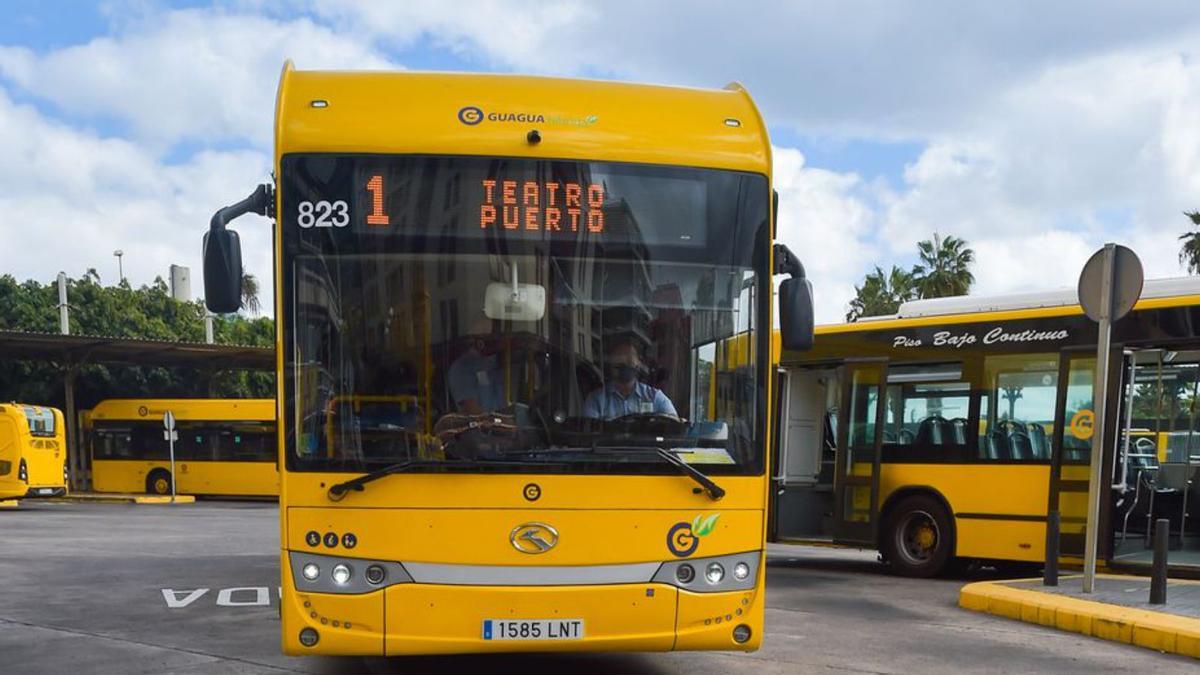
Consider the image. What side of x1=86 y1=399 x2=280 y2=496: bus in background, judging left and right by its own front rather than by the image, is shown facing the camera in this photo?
left

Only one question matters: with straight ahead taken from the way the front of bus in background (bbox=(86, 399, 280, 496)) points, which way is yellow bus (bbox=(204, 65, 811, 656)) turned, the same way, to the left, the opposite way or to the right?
to the left

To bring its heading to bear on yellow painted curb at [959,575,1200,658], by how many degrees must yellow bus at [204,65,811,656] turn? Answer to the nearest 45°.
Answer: approximately 45° to its left

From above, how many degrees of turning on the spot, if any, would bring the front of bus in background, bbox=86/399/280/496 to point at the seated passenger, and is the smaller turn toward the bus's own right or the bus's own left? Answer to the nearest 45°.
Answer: approximately 90° to the bus's own left

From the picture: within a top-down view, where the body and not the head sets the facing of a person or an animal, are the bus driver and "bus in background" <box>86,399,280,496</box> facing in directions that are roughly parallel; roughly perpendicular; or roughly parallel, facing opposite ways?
roughly perpendicular

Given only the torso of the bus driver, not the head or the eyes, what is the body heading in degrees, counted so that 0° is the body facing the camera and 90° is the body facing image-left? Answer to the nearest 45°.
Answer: approximately 0°

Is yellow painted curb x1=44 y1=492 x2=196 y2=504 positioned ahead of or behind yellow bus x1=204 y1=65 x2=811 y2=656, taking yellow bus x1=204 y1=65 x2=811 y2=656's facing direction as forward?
behind

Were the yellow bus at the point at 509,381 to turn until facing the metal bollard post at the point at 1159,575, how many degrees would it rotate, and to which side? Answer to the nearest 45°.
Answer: approximately 135° to its left

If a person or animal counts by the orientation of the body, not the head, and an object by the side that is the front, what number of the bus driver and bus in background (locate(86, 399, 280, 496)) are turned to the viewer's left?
1
